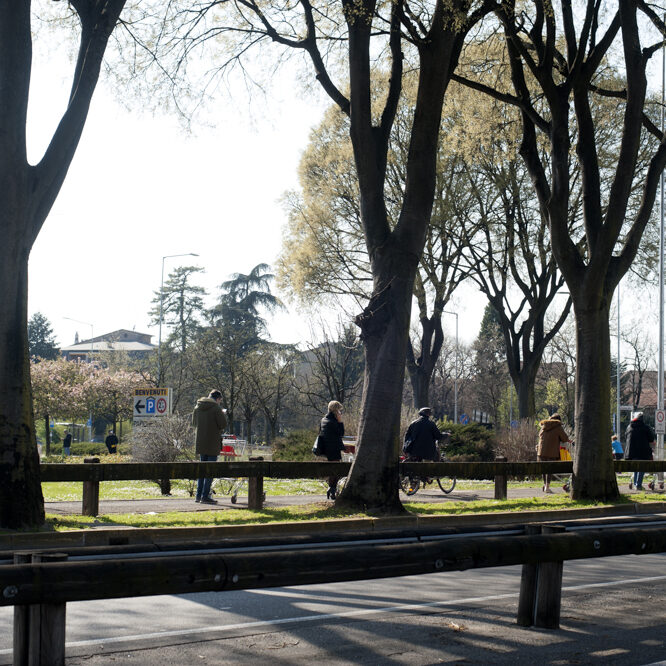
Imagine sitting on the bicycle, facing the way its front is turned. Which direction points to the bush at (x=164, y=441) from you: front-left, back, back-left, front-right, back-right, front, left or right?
back-left

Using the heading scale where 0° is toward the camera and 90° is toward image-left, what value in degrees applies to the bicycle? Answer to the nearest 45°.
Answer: approximately 270°

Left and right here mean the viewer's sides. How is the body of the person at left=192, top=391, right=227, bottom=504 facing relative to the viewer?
facing away from the viewer and to the right of the viewer

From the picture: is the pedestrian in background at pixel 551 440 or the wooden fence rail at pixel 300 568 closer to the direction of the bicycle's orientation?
the pedestrian in background

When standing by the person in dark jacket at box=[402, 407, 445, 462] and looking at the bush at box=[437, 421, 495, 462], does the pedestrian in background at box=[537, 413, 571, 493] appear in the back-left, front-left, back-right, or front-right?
front-right

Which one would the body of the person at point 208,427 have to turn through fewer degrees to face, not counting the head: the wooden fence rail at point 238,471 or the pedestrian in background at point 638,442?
the pedestrian in background

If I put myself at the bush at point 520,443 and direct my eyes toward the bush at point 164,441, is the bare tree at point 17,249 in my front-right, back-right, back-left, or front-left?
front-left

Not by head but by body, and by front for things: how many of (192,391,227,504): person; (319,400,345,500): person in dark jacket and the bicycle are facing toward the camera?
0
